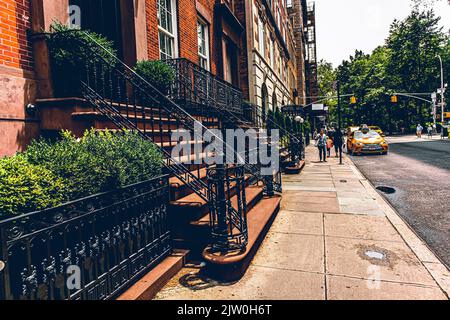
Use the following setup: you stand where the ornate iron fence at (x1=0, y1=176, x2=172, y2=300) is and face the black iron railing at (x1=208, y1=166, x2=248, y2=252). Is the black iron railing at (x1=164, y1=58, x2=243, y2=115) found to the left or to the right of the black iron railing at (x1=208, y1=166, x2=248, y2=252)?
left

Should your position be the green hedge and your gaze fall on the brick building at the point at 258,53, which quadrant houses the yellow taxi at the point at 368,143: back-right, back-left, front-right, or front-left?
front-right

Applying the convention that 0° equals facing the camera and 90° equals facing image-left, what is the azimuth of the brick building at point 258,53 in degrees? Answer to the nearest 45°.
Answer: approximately 270°

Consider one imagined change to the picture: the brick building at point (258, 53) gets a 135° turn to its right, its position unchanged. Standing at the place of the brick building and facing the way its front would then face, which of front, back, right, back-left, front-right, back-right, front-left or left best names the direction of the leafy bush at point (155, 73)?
front-left

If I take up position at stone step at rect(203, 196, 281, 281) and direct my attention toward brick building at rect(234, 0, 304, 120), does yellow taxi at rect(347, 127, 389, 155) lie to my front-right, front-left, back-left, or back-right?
front-right

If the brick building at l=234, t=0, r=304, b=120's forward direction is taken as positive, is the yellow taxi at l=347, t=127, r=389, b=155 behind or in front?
in front

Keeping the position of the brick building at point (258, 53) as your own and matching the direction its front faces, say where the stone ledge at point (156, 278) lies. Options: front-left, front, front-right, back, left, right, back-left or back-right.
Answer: right

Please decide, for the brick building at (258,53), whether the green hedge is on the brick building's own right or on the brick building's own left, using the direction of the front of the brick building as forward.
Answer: on the brick building's own right

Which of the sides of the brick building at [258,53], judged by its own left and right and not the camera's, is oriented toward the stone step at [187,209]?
right

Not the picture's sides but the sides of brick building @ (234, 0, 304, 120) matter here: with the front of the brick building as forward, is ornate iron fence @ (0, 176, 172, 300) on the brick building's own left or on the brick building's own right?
on the brick building's own right

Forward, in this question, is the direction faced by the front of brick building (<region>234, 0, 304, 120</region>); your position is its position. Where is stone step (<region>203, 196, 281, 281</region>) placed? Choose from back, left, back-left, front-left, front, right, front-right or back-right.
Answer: right

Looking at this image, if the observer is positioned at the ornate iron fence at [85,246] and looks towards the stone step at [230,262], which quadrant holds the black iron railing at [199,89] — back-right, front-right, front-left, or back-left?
front-left

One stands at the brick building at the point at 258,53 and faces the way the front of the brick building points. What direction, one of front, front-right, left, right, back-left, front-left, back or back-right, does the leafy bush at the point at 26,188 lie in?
right

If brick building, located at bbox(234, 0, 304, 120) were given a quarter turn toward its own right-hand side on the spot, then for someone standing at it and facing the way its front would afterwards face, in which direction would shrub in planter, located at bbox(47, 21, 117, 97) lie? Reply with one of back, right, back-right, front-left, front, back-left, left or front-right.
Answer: front
